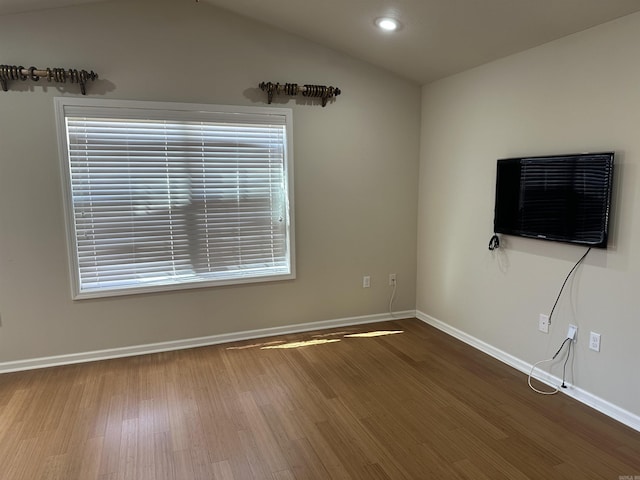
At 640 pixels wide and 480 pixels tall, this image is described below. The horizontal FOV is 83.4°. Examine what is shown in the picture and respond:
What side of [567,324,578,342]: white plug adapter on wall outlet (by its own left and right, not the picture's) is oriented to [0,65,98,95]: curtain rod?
front

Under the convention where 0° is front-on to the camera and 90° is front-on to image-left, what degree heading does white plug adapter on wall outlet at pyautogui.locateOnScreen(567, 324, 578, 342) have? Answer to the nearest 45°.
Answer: approximately 45°

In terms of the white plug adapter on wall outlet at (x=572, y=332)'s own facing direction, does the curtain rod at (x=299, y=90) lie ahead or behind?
ahead

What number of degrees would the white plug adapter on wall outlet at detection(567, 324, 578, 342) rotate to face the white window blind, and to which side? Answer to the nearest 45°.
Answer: approximately 45° to its right
